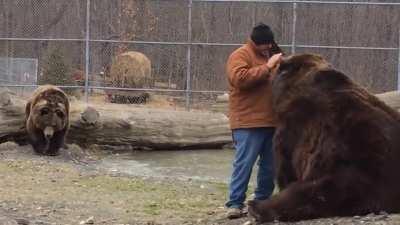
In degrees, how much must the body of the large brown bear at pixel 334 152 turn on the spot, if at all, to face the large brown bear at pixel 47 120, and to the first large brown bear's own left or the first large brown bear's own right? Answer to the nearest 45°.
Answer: approximately 45° to the first large brown bear's own right

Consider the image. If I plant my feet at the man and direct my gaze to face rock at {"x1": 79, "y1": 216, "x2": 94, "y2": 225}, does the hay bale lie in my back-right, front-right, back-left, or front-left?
front-right

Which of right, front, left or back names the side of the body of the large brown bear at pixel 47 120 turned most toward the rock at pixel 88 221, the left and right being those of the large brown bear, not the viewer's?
front

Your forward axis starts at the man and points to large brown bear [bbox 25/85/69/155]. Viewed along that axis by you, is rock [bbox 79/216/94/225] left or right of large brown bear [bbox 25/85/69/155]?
left

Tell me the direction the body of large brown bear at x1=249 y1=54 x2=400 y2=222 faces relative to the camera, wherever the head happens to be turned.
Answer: to the viewer's left

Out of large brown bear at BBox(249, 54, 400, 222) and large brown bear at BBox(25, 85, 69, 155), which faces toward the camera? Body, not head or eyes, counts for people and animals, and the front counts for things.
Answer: large brown bear at BBox(25, 85, 69, 155)

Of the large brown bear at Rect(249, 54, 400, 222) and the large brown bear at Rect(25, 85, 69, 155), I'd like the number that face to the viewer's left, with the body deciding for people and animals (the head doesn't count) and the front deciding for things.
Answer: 1

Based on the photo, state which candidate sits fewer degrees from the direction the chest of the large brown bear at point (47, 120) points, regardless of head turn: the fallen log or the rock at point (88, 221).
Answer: the rock

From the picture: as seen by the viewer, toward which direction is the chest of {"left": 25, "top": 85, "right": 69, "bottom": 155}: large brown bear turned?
toward the camera

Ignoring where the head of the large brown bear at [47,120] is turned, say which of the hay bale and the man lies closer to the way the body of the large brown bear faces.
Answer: the man
